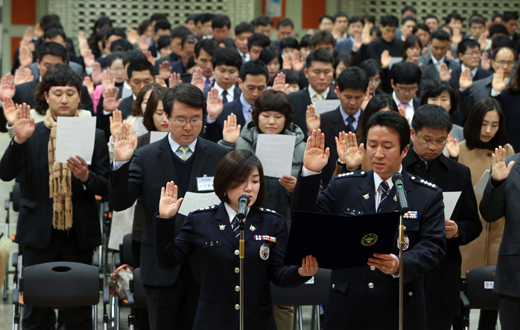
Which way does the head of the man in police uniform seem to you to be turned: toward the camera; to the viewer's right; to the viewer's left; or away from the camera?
toward the camera

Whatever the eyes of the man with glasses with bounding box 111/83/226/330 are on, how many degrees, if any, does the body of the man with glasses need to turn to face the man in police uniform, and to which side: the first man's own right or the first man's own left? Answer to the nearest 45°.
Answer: approximately 45° to the first man's own left

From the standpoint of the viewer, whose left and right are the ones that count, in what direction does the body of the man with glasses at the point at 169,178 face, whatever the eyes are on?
facing the viewer

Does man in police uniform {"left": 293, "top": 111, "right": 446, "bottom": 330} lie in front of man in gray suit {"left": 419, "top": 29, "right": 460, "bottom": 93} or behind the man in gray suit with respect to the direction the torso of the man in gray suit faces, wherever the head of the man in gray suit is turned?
in front

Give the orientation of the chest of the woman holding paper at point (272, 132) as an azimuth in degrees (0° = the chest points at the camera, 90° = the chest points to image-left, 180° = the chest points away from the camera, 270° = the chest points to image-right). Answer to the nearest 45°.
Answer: approximately 0°

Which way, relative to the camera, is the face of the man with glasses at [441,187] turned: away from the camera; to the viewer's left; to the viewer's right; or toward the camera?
toward the camera

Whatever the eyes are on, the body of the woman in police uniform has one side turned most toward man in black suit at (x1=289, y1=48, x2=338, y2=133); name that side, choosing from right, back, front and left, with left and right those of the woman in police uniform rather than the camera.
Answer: back

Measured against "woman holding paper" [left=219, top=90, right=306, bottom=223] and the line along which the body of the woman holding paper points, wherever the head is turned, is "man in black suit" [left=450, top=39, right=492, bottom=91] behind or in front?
behind

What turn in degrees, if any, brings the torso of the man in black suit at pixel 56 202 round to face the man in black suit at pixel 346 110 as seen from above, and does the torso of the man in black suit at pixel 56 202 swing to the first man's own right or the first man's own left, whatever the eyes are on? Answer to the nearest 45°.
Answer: approximately 90° to the first man's own left

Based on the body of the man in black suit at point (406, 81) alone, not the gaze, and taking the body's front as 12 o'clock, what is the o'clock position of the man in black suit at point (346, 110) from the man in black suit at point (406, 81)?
the man in black suit at point (346, 110) is roughly at 1 o'clock from the man in black suit at point (406, 81).

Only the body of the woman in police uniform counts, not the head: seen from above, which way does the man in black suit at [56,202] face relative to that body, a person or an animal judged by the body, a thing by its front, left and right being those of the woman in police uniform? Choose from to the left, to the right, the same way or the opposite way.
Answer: the same way

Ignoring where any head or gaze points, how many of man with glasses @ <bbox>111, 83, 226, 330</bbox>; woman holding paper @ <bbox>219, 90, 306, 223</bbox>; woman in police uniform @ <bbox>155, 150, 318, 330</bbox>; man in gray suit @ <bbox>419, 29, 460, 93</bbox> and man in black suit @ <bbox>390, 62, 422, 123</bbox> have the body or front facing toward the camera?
5

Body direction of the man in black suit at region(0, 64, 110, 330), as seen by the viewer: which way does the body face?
toward the camera

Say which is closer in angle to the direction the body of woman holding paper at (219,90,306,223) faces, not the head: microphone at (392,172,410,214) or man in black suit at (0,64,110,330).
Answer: the microphone

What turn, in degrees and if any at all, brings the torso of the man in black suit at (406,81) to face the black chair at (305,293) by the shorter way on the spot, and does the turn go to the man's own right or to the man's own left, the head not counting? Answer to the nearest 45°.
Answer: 0° — they already face it
